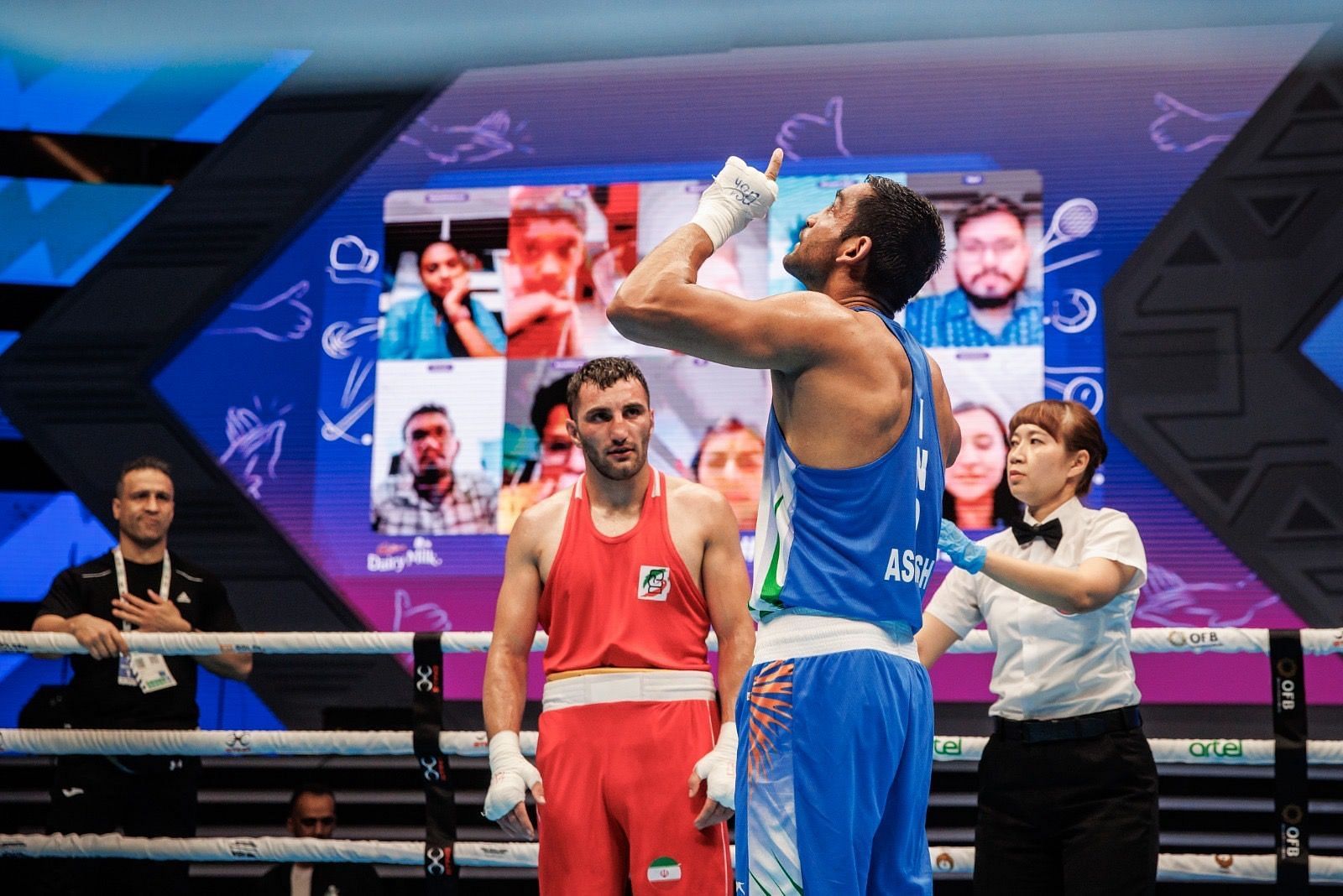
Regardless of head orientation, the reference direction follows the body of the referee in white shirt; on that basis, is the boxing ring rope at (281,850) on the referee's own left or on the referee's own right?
on the referee's own right

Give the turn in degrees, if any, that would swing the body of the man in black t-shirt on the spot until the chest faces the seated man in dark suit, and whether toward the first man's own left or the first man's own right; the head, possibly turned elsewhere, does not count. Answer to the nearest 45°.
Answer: approximately 135° to the first man's own left

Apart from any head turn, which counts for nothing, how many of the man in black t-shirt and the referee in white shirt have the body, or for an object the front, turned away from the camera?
0

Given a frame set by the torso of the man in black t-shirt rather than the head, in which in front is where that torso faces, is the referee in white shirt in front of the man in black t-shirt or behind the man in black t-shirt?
in front

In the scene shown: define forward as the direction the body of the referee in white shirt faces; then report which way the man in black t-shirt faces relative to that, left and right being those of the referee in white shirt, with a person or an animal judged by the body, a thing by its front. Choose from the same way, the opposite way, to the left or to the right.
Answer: to the left

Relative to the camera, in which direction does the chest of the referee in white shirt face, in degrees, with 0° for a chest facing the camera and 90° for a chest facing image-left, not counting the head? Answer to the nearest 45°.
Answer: approximately 45°
